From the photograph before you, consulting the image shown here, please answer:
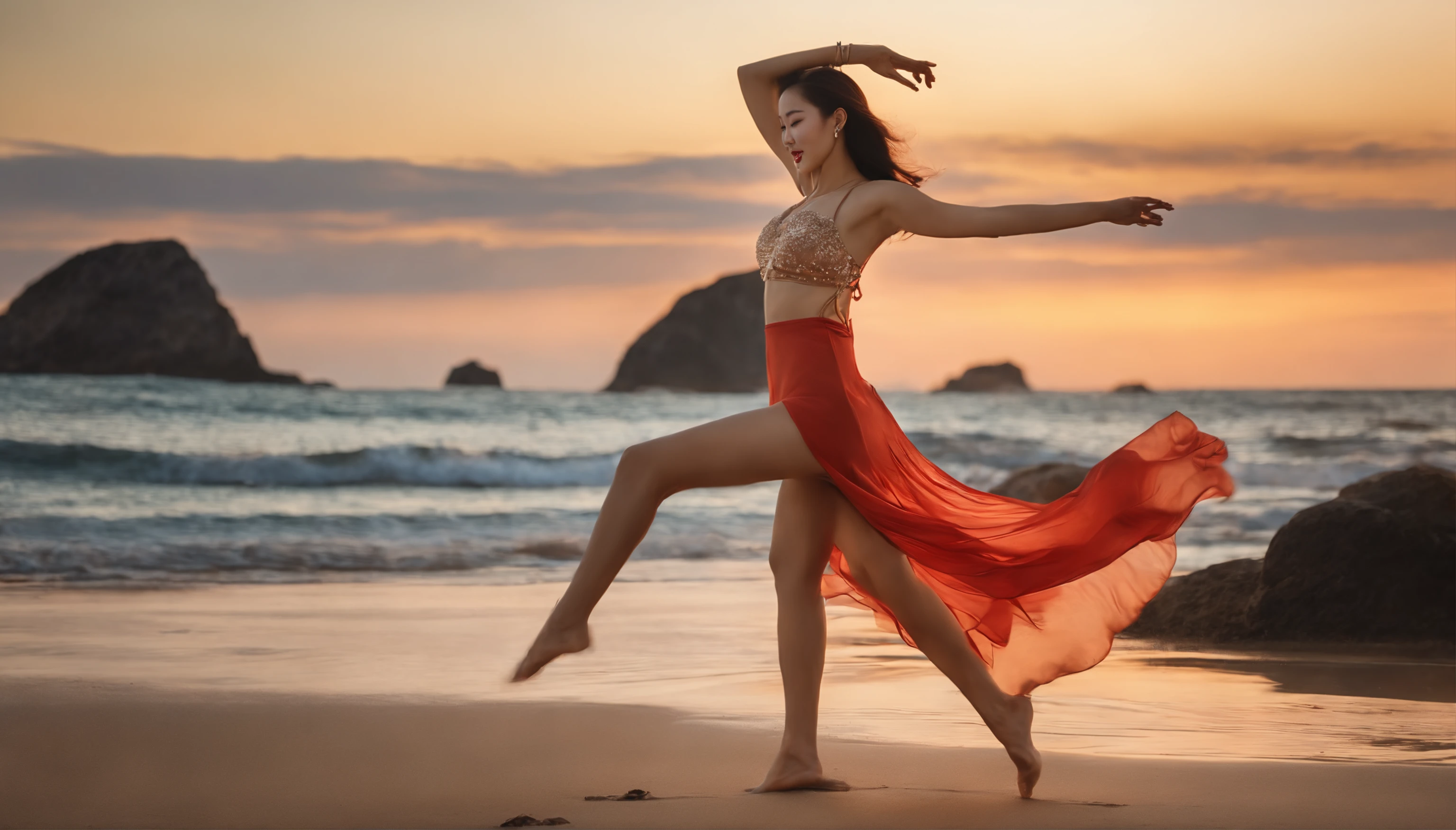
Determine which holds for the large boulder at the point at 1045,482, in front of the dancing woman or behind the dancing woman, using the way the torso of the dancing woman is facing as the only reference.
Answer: behind

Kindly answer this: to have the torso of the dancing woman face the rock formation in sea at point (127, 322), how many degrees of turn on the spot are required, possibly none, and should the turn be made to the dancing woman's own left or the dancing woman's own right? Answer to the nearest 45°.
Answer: approximately 90° to the dancing woman's own right

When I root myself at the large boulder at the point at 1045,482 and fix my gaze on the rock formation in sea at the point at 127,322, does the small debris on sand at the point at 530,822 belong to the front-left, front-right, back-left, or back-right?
back-left

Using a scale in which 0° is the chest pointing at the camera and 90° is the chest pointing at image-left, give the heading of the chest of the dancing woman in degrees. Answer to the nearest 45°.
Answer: approximately 45°

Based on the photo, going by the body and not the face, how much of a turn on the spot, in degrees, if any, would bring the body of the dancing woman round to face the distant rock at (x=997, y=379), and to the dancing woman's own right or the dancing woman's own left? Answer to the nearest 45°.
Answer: approximately 135° to the dancing woman's own right

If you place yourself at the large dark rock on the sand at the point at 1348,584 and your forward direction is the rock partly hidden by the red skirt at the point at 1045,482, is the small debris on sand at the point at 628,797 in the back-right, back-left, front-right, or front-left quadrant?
back-left

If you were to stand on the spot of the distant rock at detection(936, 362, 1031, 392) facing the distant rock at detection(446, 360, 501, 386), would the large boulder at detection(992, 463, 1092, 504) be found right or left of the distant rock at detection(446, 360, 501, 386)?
left
